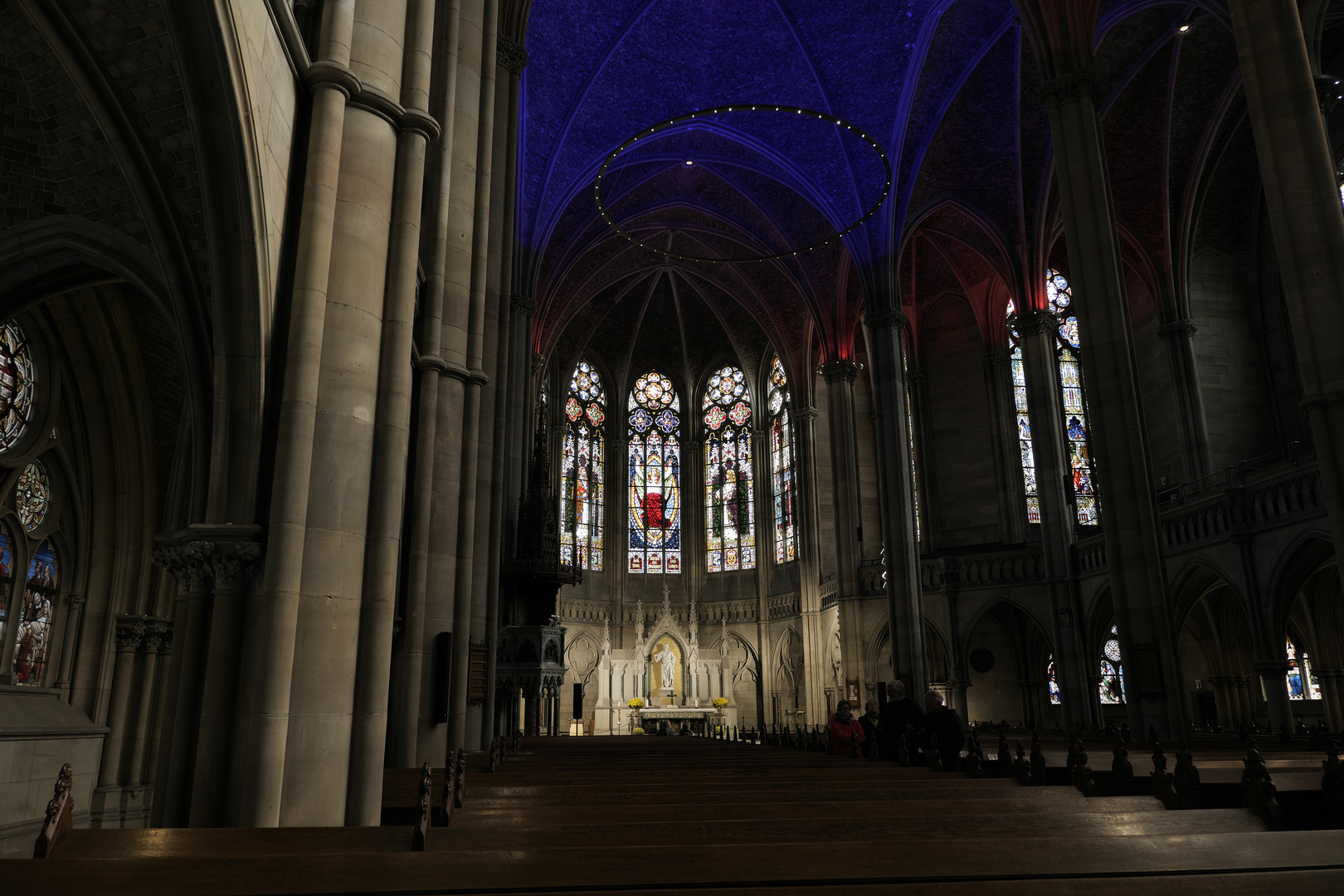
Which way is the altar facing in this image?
toward the camera

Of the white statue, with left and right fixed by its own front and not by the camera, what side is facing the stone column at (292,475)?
front

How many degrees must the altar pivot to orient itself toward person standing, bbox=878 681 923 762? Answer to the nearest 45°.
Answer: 0° — it already faces them

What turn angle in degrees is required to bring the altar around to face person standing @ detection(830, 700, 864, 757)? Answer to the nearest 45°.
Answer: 0° — it already faces them

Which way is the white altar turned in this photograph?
toward the camera

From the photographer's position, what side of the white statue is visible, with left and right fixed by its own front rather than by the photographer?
front

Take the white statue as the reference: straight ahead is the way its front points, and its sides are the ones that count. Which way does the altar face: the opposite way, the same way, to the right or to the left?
the same way

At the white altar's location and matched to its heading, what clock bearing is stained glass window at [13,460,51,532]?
The stained glass window is roughly at 1 o'clock from the white altar.

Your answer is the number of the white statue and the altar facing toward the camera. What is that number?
2

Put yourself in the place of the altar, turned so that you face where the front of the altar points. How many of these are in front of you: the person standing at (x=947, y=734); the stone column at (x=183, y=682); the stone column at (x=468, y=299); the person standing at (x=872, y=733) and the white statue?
4

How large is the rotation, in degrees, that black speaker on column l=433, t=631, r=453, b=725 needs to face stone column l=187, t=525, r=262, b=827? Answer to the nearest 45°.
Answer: approximately 45° to its right

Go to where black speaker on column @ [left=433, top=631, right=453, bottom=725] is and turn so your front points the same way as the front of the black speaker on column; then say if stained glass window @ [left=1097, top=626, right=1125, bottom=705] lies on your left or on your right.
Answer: on your left

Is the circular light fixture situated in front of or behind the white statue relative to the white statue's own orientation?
in front

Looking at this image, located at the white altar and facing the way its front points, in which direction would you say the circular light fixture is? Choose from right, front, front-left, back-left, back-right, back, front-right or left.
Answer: front

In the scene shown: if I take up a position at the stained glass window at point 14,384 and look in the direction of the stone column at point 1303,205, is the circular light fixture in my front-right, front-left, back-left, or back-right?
front-left

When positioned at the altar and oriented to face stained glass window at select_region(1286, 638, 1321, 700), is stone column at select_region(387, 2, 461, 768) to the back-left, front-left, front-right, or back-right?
front-right

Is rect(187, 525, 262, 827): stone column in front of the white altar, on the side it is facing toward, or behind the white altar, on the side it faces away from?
in front

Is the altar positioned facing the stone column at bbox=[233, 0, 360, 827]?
yes
